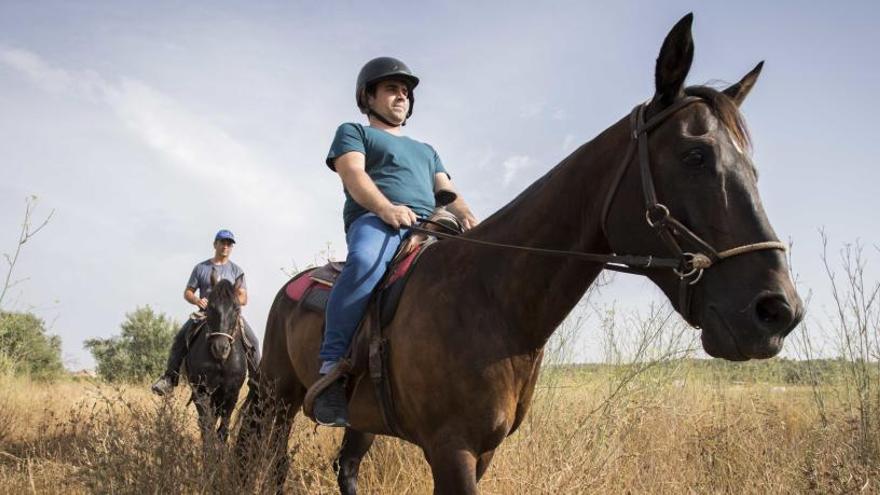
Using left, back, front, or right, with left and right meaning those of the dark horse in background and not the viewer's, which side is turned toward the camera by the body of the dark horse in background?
front

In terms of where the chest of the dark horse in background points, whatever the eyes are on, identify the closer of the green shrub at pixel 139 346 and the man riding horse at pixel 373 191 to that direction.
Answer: the man riding horse

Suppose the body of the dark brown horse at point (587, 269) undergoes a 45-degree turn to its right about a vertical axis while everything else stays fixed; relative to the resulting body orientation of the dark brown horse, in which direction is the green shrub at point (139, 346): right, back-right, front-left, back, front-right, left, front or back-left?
back-right

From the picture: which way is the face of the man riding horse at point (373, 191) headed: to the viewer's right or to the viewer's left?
to the viewer's right

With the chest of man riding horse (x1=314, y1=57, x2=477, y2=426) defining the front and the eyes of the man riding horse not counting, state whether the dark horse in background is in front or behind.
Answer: behind

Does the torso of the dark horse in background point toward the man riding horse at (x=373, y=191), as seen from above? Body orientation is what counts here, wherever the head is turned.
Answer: yes

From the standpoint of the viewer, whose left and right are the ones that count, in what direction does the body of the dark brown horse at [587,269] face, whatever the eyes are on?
facing the viewer and to the right of the viewer

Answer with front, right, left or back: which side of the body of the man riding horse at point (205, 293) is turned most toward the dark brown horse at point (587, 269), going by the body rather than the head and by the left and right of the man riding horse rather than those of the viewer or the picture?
front
